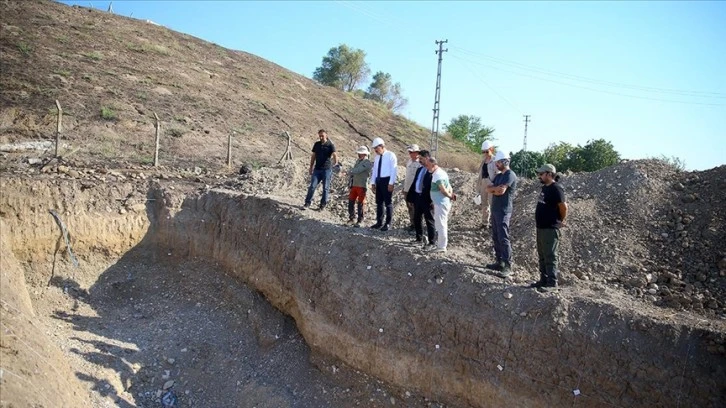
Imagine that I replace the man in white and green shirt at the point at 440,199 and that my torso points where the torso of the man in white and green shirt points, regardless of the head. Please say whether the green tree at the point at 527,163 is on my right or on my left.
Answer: on my right

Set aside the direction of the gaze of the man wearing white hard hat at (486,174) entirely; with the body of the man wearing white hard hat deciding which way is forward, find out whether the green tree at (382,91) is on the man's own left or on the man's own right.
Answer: on the man's own right

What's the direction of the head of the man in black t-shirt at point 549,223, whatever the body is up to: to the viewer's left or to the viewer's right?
to the viewer's left

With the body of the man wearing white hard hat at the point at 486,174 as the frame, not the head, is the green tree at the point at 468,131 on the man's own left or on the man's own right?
on the man's own right

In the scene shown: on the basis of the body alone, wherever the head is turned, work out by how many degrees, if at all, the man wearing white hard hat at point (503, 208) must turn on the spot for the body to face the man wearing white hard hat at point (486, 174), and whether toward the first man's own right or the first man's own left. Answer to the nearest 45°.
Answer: approximately 135° to the first man's own right

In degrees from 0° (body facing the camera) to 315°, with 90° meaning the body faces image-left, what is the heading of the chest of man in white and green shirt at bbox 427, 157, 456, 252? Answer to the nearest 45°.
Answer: approximately 90°

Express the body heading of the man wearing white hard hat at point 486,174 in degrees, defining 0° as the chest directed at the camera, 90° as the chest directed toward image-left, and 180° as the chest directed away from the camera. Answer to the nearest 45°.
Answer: approximately 45°
